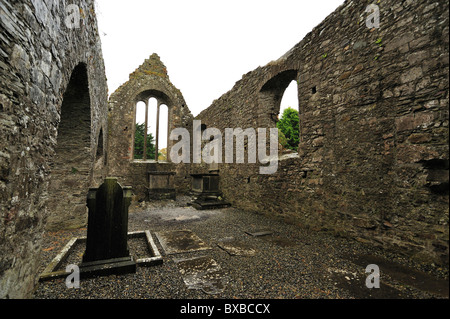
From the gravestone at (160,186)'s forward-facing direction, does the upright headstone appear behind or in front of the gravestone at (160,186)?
in front

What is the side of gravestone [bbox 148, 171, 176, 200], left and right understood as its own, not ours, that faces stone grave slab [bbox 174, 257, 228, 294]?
front

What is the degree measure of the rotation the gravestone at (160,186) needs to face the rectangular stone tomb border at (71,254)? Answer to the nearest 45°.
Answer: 0° — it already faces it

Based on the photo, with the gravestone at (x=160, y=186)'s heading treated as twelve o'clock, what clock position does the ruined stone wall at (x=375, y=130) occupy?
The ruined stone wall is roughly at 11 o'clock from the gravestone.

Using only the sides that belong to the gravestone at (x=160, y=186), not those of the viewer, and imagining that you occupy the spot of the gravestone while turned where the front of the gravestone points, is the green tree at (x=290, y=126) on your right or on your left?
on your left

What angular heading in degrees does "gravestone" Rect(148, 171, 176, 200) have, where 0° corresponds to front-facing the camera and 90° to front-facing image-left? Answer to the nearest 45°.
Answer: approximately 0°

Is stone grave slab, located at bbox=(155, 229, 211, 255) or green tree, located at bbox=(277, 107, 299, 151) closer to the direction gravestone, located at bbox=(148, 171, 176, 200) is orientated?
the stone grave slab

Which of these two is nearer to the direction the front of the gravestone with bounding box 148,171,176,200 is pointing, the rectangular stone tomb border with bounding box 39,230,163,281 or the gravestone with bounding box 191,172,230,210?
the rectangular stone tomb border

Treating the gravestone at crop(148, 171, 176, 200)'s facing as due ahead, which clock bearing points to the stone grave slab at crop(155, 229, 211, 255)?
The stone grave slab is roughly at 12 o'clock from the gravestone.

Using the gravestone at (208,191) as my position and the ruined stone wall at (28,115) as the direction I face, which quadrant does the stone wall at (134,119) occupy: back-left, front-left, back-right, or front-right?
back-right
